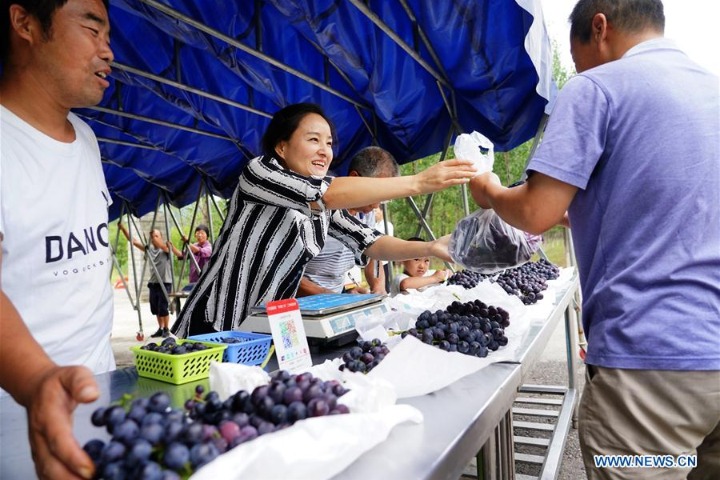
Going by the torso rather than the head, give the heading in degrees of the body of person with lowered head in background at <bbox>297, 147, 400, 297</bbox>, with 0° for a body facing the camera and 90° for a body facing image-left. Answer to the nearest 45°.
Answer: approximately 315°

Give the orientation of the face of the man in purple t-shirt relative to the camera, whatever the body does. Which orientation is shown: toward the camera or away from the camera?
away from the camera

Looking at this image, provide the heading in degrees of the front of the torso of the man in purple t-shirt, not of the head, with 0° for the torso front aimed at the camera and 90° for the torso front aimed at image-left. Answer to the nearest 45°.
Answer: approximately 135°

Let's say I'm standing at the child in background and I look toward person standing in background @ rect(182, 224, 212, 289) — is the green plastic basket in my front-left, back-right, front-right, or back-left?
back-left

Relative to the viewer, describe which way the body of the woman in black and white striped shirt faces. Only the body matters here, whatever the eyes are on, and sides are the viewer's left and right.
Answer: facing to the right of the viewer

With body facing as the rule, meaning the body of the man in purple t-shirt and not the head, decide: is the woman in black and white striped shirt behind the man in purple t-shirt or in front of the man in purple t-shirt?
in front

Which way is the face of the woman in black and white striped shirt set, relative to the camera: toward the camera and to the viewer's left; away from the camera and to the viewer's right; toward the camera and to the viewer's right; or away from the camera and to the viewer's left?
toward the camera and to the viewer's right

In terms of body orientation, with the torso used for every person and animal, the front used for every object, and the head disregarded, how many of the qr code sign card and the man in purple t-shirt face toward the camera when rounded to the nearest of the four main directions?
1

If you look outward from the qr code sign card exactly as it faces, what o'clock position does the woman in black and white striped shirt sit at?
The woman in black and white striped shirt is roughly at 6 o'clock from the qr code sign card.

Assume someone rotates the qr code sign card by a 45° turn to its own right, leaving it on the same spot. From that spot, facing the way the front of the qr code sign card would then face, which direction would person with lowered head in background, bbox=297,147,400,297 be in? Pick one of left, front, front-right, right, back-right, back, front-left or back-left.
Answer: back-right
